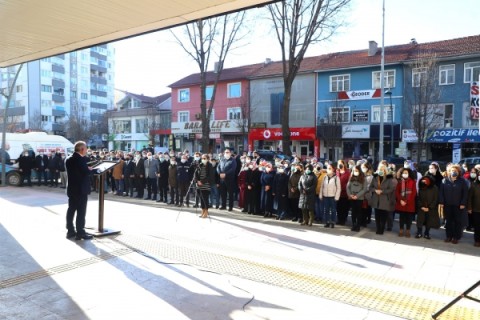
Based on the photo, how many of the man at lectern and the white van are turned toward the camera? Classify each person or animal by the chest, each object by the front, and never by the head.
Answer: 0

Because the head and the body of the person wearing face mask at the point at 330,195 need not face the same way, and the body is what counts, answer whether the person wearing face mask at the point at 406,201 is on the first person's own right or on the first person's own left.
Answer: on the first person's own left

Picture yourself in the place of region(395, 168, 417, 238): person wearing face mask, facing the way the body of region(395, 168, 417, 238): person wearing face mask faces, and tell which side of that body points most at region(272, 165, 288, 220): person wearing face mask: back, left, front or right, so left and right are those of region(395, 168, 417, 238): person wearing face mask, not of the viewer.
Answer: right

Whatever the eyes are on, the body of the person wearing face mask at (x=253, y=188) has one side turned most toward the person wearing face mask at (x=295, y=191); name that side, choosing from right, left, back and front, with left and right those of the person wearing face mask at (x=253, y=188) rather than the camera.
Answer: left

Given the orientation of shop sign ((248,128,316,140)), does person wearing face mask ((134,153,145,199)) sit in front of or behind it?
in front

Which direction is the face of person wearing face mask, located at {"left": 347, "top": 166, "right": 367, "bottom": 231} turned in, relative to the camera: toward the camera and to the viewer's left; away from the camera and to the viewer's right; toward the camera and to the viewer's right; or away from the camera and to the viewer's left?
toward the camera and to the viewer's left

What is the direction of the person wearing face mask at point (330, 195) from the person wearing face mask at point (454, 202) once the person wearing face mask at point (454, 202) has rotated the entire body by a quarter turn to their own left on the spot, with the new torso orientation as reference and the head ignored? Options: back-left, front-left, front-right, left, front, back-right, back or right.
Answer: back

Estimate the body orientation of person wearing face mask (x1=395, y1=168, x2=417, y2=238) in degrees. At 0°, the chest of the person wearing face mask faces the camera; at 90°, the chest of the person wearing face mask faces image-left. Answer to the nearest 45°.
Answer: approximately 0°

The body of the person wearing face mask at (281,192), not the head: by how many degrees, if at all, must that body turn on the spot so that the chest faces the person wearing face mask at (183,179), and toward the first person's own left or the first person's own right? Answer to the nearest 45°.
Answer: approximately 135° to the first person's own right

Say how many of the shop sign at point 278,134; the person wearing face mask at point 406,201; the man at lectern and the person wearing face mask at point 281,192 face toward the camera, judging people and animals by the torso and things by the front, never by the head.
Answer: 3

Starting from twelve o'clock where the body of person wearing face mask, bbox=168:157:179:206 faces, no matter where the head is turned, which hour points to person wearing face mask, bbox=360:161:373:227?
person wearing face mask, bbox=360:161:373:227 is roughly at 9 o'clock from person wearing face mask, bbox=168:157:179:206.
